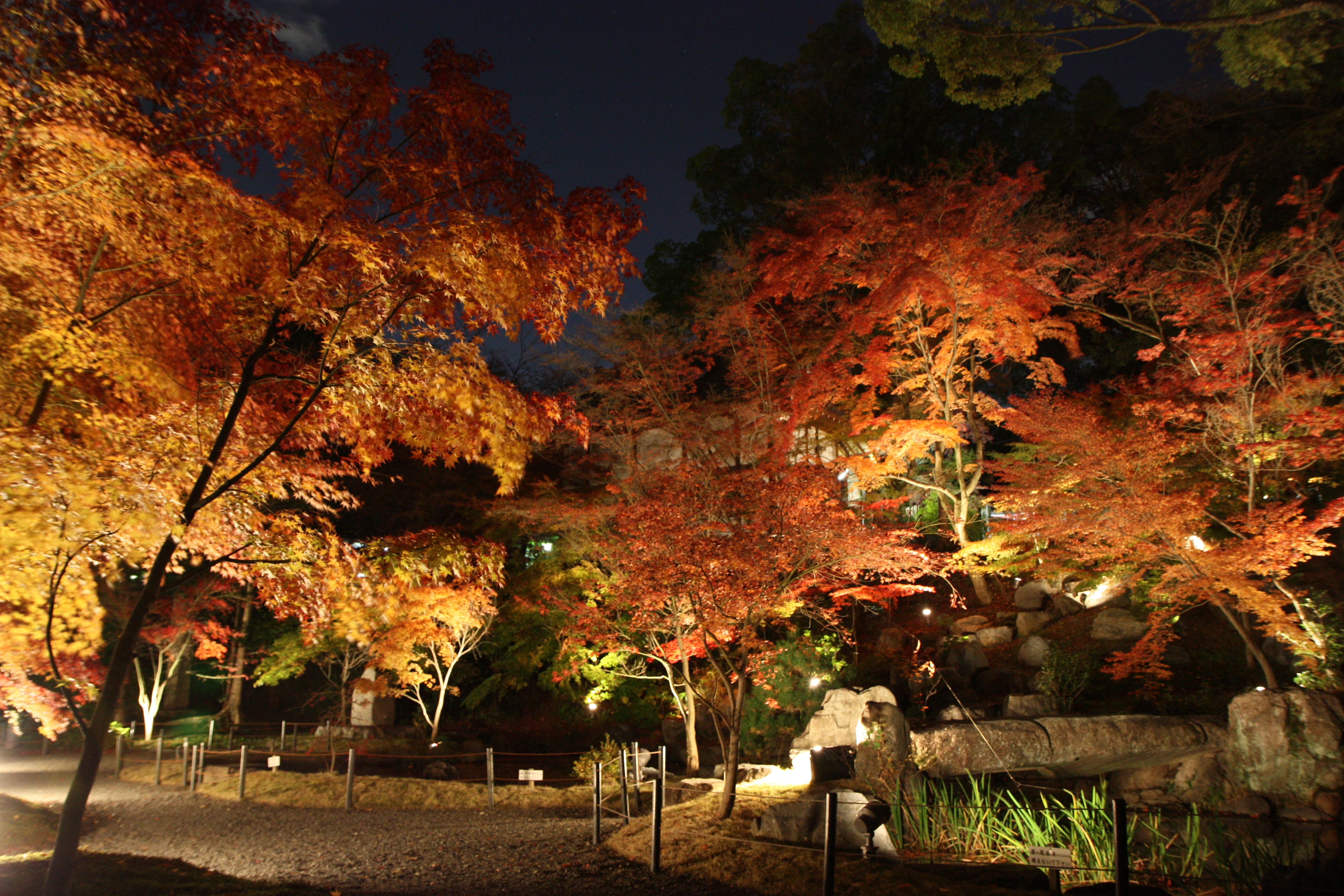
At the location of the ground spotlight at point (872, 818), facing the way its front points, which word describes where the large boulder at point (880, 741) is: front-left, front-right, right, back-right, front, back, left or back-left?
front-left

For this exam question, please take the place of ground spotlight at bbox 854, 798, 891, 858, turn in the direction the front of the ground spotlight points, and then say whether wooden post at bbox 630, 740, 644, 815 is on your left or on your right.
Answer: on your left

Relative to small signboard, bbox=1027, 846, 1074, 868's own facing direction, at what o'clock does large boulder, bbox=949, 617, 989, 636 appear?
The large boulder is roughly at 6 o'clock from the small signboard.

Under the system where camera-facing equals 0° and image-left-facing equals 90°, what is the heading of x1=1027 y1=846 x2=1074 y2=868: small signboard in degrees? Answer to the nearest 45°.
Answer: approximately 0°

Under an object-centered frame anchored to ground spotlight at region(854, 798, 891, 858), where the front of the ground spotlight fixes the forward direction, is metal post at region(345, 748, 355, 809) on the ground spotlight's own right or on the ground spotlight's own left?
on the ground spotlight's own left

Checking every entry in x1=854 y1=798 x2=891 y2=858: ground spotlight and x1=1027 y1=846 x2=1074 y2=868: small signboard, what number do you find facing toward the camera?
1

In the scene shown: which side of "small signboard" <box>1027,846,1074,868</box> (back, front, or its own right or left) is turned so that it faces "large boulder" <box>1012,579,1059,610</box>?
back

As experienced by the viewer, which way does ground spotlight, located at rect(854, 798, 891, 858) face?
facing away from the viewer and to the right of the viewer

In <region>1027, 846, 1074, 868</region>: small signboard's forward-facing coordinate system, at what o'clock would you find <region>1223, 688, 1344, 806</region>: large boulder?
The large boulder is roughly at 7 o'clock from the small signboard.
